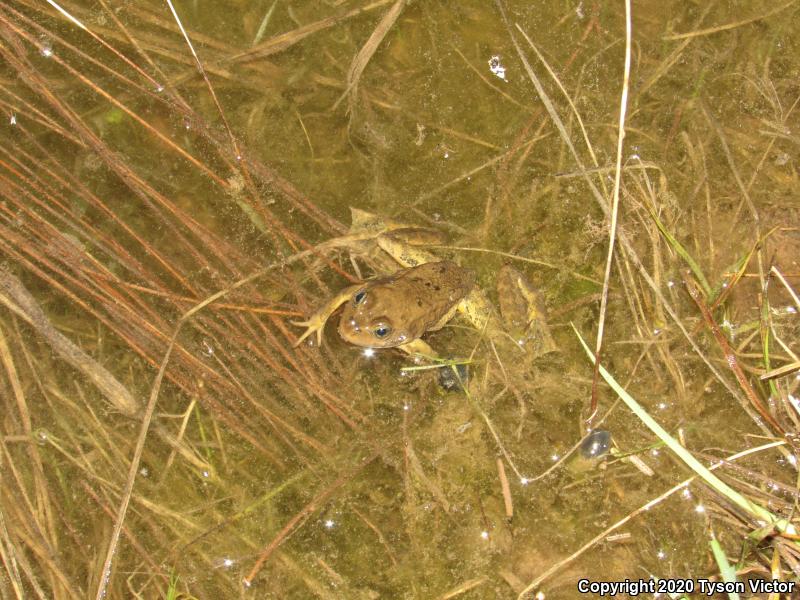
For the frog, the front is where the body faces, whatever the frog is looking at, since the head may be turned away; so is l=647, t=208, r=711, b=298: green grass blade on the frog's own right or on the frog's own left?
on the frog's own left

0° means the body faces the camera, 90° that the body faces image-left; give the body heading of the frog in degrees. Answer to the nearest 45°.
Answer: approximately 45°
